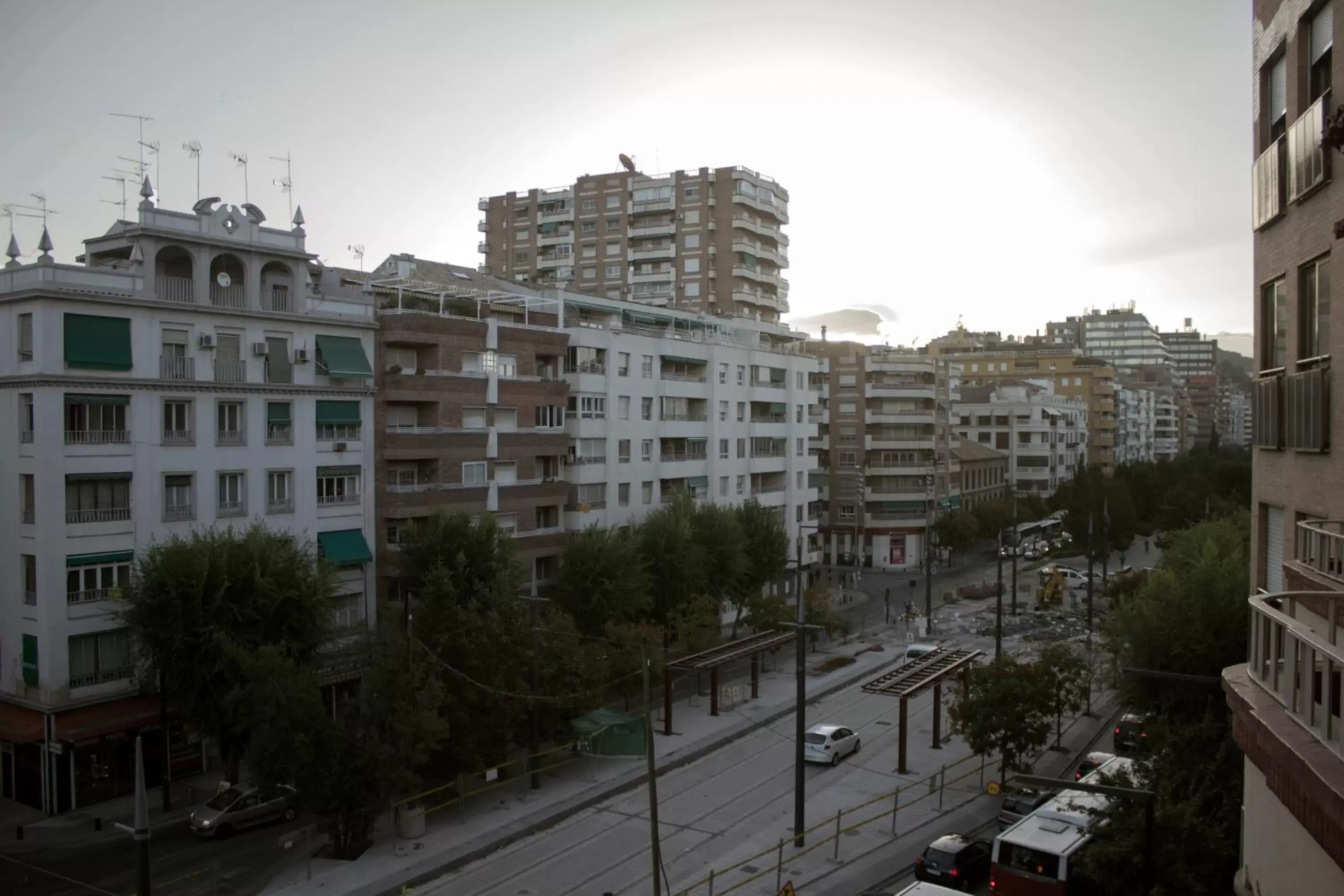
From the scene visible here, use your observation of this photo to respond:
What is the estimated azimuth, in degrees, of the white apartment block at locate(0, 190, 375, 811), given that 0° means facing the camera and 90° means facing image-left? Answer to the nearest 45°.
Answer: approximately 315°

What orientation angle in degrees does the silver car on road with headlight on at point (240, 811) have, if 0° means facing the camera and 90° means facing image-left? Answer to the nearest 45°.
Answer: approximately 45°

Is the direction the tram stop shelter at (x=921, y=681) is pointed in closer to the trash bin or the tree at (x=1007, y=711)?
the trash bin

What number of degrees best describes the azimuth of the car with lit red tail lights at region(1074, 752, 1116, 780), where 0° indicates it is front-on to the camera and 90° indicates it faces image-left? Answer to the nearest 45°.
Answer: approximately 180°

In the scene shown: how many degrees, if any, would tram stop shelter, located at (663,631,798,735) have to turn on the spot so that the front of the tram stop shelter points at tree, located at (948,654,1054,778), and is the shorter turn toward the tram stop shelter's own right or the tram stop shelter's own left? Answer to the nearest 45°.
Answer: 0° — it already faces it

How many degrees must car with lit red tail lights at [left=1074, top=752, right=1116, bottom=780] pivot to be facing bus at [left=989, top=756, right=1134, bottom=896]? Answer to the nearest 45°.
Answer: approximately 180°

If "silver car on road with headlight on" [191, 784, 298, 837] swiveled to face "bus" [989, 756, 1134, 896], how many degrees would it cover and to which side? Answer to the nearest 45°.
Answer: approximately 90° to its left

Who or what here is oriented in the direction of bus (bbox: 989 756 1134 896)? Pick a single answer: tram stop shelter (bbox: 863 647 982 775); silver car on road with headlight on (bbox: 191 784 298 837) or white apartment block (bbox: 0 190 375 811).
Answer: the white apartment block

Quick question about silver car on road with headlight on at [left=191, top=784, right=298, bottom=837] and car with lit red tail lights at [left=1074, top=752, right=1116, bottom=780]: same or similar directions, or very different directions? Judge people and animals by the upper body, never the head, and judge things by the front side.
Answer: very different directions

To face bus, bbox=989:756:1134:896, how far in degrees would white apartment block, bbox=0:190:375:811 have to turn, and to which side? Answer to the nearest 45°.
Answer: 0° — it already faces it

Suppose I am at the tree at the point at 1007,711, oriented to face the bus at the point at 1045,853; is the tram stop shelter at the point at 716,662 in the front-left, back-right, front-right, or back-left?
back-right

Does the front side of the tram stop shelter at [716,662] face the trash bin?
no

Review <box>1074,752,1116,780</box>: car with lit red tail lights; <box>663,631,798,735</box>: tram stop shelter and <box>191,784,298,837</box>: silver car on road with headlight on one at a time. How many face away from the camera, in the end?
1

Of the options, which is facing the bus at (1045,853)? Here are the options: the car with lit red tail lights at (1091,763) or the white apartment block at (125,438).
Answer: the white apartment block

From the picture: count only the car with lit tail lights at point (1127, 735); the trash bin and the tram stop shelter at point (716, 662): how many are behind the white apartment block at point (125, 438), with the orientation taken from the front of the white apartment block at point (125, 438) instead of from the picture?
0

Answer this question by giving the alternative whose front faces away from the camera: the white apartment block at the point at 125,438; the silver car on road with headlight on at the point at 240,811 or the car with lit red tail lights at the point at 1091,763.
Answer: the car with lit red tail lights at the point at 1091,763

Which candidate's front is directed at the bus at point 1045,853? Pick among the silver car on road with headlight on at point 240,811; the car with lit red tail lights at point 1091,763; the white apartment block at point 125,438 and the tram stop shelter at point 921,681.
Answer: the white apartment block

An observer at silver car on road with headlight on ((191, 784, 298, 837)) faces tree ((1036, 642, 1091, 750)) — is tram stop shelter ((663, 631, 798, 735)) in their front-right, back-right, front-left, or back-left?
front-left
